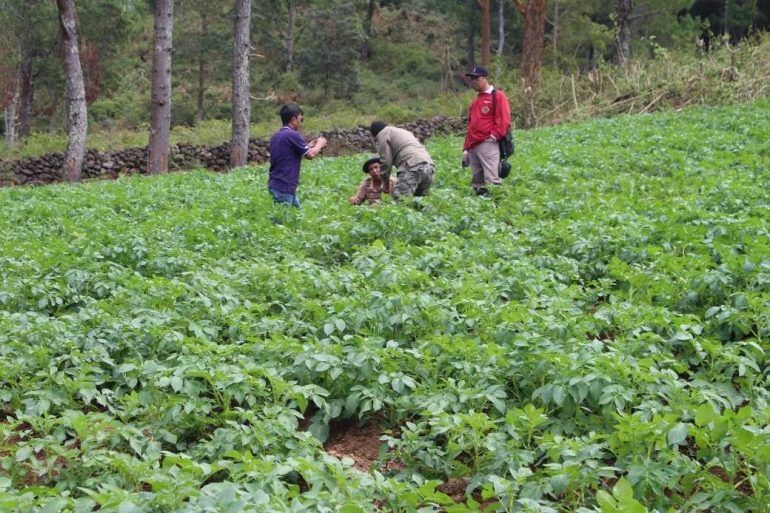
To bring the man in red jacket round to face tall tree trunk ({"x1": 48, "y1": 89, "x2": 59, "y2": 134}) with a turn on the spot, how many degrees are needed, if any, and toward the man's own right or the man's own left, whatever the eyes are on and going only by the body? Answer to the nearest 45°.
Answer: approximately 90° to the man's own right

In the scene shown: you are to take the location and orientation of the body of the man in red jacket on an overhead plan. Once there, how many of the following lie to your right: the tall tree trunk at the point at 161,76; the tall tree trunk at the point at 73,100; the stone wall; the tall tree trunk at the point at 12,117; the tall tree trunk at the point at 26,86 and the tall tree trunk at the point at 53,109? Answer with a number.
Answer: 6

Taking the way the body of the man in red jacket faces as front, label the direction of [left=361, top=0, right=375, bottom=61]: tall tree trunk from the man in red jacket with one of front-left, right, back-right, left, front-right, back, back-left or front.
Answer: back-right

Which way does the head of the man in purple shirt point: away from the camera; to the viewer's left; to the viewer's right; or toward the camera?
to the viewer's right

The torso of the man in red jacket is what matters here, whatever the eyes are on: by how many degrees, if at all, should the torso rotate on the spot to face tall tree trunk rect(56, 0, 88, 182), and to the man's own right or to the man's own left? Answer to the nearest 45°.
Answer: approximately 90° to the man's own right

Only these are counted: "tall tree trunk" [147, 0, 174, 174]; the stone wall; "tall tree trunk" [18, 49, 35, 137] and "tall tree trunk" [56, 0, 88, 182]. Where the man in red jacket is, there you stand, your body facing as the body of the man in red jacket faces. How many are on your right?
4

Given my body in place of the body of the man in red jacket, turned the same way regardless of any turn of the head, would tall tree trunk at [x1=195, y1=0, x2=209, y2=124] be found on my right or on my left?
on my right

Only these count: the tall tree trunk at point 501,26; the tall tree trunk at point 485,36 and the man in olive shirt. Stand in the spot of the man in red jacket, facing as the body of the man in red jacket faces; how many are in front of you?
1

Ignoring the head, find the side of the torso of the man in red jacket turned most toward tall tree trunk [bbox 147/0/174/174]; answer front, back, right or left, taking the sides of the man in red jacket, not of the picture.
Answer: right

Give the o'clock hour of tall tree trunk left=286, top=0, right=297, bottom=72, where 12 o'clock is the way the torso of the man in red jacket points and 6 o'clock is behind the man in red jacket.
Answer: The tall tree trunk is roughly at 4 o'clock from the man in red jacket.

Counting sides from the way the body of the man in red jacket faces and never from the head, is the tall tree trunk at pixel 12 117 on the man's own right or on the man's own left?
on the man's own right

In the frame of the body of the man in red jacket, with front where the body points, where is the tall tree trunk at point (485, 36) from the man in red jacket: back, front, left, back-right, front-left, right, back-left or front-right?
back-right

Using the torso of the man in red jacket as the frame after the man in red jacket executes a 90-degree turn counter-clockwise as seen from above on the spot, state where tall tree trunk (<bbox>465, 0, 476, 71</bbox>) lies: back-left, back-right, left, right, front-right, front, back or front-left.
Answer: back-left
